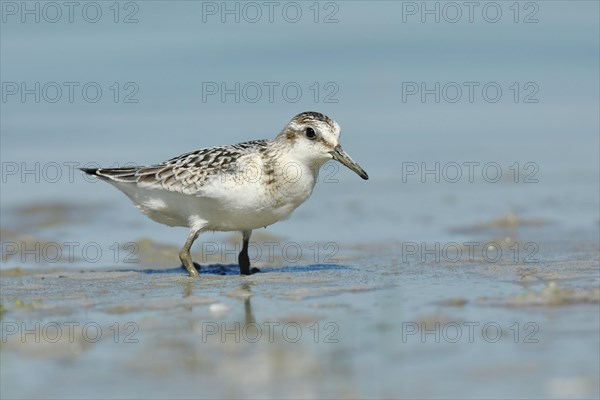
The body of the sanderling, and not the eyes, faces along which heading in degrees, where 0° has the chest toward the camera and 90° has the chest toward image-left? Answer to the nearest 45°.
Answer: approximately 270°
